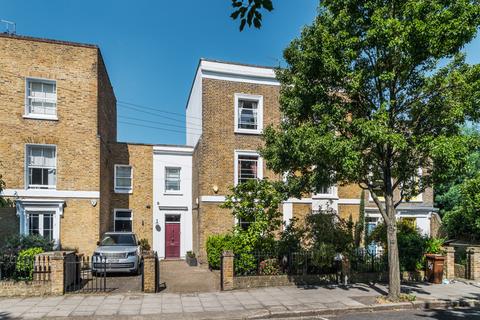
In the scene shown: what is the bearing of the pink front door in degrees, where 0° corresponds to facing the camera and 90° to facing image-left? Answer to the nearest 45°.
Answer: approximately 0°

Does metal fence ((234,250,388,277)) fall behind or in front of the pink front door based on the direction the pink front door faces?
in front

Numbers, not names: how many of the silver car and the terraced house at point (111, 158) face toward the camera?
2

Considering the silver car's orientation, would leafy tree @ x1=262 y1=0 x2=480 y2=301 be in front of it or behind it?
in front

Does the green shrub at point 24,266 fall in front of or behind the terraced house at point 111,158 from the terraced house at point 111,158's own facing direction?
in front
